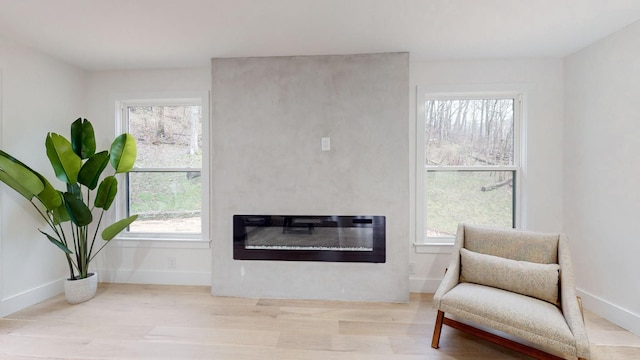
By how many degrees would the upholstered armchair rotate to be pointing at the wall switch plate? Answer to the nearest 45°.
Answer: approximately 45° to its right

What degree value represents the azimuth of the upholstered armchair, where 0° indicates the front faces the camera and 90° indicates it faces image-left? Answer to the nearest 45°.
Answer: approximately 45°

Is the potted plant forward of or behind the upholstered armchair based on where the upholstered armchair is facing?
forward

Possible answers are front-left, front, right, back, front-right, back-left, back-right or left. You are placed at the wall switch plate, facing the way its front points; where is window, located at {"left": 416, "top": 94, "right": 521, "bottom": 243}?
left

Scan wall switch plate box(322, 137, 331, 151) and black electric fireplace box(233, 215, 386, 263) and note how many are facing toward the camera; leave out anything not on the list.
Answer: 2

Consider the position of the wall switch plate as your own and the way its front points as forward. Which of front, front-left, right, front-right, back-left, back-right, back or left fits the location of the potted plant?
right

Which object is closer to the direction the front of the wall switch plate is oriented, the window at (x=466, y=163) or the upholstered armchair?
the upholstered armchair

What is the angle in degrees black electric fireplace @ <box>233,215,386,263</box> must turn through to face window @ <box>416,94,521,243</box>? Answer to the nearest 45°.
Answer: approximately 90° to its left

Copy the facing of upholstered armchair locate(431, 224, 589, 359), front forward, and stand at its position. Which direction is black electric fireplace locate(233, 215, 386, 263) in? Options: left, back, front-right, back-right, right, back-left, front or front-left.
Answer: front-right

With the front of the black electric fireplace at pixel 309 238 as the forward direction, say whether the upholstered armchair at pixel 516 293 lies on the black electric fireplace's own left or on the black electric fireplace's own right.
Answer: on the black electric fireplace's own left

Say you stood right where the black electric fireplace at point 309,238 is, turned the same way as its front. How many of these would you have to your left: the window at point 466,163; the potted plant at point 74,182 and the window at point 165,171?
1

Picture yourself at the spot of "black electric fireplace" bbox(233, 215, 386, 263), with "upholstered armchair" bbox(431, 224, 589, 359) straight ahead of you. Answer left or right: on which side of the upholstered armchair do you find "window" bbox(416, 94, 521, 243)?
left
